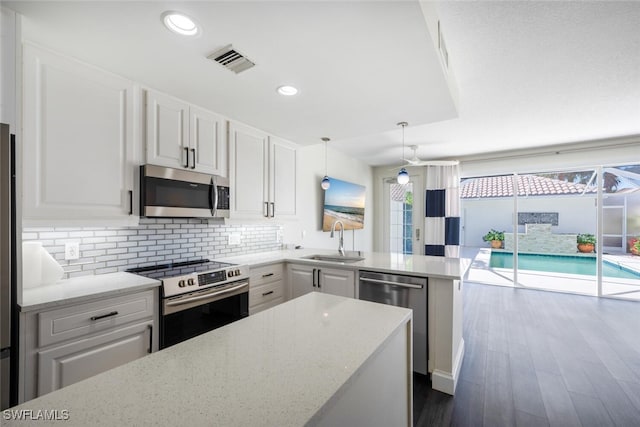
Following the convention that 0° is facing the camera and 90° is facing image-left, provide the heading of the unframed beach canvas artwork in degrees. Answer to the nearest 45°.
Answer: approximately 315°

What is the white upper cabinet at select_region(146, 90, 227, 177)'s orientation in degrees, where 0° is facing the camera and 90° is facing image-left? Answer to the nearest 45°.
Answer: approximately 315°

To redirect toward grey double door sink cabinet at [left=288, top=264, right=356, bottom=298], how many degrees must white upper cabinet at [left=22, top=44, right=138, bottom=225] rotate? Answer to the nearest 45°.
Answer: approximately 45° to its left

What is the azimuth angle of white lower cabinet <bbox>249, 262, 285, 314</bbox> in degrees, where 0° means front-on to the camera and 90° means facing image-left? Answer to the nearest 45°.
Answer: approximately 315°

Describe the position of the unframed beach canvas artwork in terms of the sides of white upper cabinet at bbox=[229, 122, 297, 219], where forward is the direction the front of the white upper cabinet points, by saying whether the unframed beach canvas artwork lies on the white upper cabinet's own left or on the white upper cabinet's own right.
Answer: on the white upper cabinet's own left

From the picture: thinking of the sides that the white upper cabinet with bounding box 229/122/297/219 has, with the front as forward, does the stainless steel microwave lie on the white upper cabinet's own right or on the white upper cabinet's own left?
on the white upper cabinet's own right
